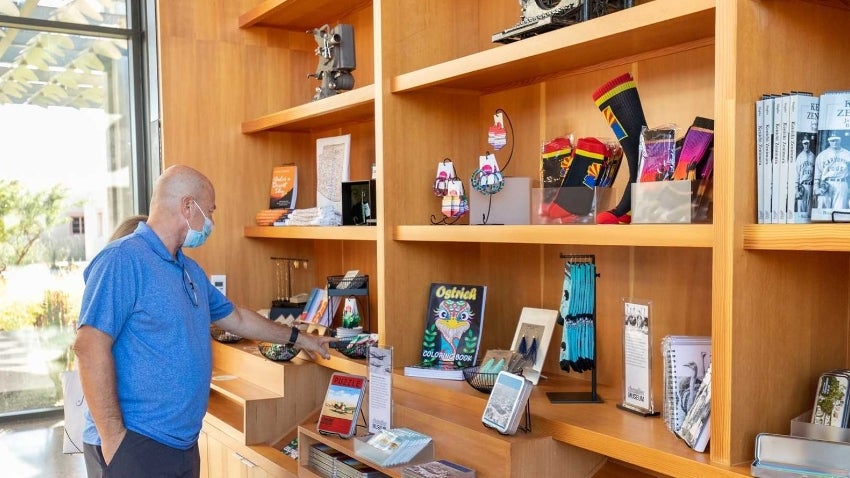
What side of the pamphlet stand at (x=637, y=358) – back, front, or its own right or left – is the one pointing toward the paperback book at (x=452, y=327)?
right

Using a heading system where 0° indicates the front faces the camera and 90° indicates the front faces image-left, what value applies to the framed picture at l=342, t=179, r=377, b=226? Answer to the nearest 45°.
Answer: approximately 45°

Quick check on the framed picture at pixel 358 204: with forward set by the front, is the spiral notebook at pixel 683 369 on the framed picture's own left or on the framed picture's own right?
on the framed picture's own left

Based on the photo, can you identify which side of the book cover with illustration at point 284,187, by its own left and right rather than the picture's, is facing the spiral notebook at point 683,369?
left

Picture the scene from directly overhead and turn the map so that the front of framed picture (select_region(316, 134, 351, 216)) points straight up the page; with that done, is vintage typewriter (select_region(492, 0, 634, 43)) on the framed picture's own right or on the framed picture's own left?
on the framed picture's own left

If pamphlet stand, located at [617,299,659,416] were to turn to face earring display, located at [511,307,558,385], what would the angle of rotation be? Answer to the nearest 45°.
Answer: approximately 90° to its right

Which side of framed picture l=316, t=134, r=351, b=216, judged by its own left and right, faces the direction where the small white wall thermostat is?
right
